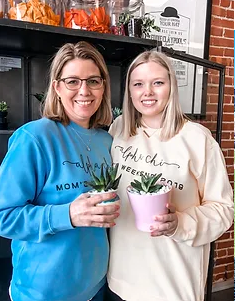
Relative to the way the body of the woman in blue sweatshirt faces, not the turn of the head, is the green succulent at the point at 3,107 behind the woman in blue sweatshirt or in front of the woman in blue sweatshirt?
behind

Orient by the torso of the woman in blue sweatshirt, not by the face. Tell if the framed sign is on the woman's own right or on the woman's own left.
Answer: on the woman's own left

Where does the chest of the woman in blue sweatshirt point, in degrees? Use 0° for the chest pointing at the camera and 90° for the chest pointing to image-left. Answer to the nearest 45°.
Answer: approximately 315°
